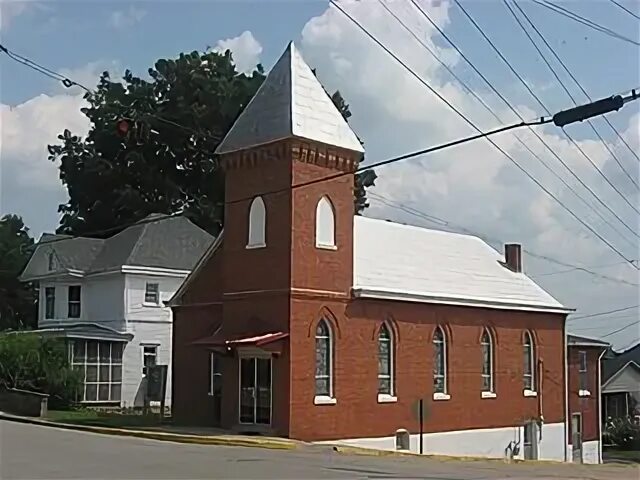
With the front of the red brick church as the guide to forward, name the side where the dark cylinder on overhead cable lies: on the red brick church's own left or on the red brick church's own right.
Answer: on the red brick church's own left

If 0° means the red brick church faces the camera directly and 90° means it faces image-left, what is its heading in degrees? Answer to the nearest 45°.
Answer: approximately 45°
